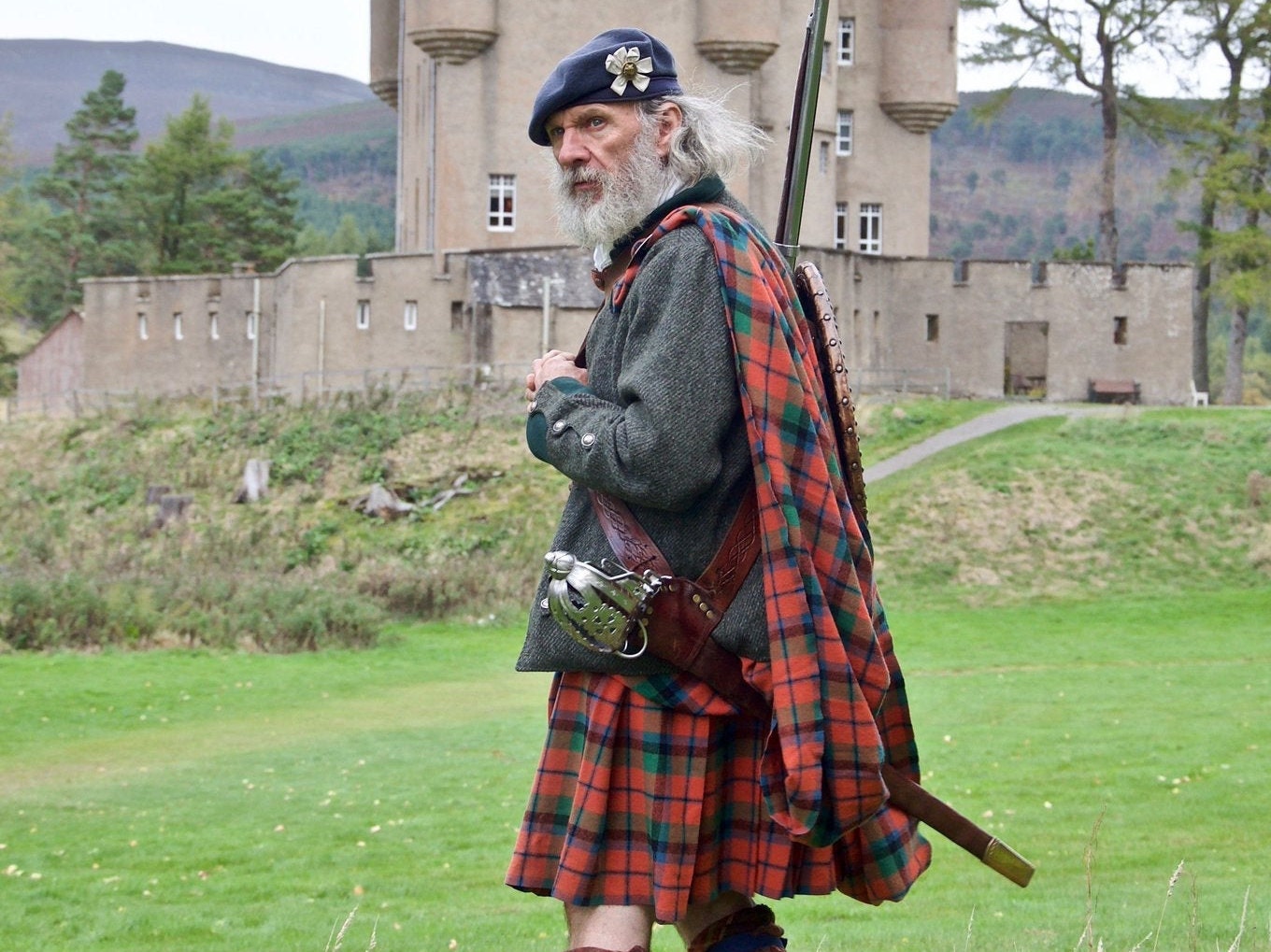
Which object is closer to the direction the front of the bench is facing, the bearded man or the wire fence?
the bearded man

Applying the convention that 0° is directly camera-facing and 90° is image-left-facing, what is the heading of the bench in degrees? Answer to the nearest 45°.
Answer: approximately 0°

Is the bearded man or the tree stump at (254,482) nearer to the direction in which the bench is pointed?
the bearded man

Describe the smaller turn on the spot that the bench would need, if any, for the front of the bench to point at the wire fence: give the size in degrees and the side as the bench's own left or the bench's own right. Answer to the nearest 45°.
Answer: approximately 45° to the bench's own right

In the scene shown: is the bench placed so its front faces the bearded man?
yes
